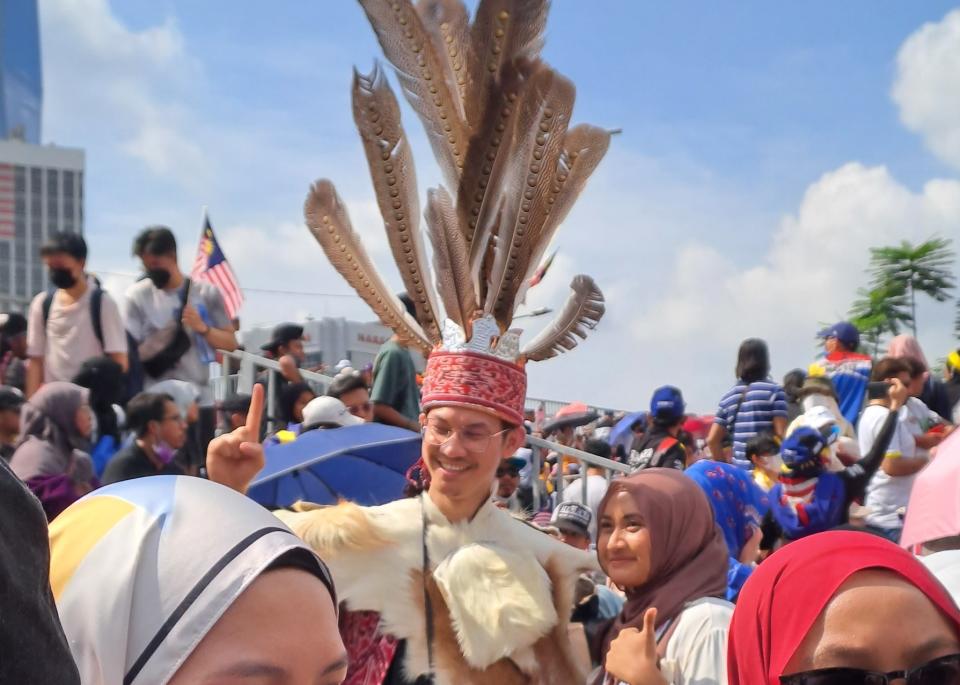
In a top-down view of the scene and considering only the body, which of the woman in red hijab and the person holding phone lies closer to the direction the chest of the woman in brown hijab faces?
the woman in red hijab

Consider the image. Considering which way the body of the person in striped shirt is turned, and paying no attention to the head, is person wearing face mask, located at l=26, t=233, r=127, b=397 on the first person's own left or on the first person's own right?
on the first person's own left

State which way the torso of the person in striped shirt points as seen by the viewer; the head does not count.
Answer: away from the camera

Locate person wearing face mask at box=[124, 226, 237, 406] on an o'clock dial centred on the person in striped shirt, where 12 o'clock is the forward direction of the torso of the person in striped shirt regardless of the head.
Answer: The person wearing face mask is roughly at 8 o'clock from the person in striped shirt.

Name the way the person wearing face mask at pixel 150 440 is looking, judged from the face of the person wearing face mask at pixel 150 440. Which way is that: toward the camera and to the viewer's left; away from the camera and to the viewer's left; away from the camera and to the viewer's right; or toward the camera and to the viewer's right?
toward the camera and to the viewer's right

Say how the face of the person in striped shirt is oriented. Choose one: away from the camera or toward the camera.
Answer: away from the camera

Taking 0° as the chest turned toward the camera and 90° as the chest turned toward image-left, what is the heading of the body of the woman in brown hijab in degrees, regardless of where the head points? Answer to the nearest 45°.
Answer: approximately 45°

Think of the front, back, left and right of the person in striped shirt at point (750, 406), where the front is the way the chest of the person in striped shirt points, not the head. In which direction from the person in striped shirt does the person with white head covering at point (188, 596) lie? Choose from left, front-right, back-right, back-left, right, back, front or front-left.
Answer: back

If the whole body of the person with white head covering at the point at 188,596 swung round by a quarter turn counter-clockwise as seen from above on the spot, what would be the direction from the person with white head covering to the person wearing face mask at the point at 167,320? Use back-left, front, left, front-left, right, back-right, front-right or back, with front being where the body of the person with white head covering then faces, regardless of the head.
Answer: front-left
